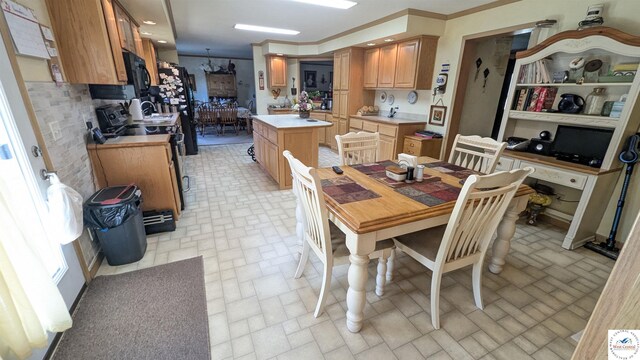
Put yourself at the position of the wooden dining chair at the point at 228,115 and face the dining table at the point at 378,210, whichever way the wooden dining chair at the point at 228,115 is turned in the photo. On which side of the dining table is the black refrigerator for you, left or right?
right

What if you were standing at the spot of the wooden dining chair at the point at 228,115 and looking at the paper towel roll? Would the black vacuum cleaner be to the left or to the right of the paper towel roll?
left

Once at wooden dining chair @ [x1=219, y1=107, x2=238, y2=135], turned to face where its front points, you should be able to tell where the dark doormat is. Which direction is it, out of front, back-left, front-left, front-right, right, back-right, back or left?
back

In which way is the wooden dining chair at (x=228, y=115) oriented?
away from the camera

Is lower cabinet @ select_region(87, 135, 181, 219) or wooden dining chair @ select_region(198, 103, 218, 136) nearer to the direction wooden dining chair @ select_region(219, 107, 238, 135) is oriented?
the wooden dining chair

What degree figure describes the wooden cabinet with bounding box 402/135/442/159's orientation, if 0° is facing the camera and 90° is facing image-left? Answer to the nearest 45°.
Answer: approximately 45°

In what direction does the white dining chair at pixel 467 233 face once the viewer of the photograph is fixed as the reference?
facing away from the viewer and to the left of the viewer

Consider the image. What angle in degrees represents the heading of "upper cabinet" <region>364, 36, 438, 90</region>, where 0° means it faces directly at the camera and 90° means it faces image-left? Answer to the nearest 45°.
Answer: approximately 45°

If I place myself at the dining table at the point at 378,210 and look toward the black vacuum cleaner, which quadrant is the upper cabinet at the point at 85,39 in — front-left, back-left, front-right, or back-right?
back-left
